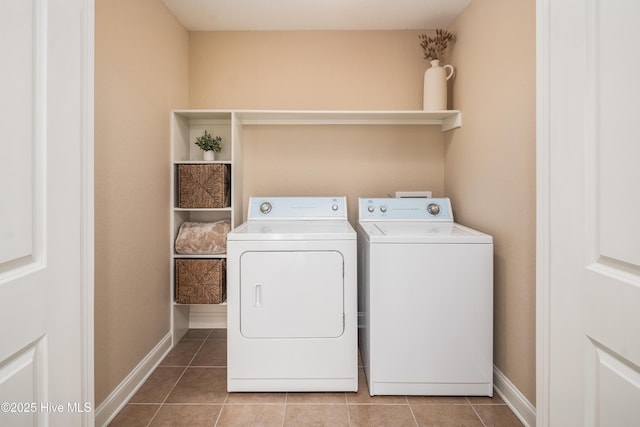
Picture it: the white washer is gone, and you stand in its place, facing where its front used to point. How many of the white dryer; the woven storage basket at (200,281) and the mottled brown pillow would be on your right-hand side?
3

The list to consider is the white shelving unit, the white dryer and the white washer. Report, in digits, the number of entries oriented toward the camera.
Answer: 3

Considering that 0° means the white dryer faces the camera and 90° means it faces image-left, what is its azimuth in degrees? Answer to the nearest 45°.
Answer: approximately 0°

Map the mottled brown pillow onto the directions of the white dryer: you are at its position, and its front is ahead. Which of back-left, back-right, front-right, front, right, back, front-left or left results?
back-right

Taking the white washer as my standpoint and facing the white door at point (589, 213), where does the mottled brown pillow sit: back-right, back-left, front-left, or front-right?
back-right

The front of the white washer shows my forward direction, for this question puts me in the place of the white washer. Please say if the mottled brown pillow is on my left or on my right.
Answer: on my right

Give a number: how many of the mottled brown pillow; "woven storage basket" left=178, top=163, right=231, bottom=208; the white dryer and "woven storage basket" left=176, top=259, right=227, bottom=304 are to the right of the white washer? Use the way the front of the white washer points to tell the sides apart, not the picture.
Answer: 4

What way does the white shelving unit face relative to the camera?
toward the camera

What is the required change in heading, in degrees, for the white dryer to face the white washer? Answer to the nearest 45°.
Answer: approximately 90° to its left

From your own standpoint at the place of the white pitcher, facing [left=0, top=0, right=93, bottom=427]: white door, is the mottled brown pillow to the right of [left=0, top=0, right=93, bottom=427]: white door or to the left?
right

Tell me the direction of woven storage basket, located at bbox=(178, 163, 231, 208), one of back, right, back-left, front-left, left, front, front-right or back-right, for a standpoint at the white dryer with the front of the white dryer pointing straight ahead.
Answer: back-right

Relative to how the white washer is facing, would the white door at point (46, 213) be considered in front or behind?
in front
